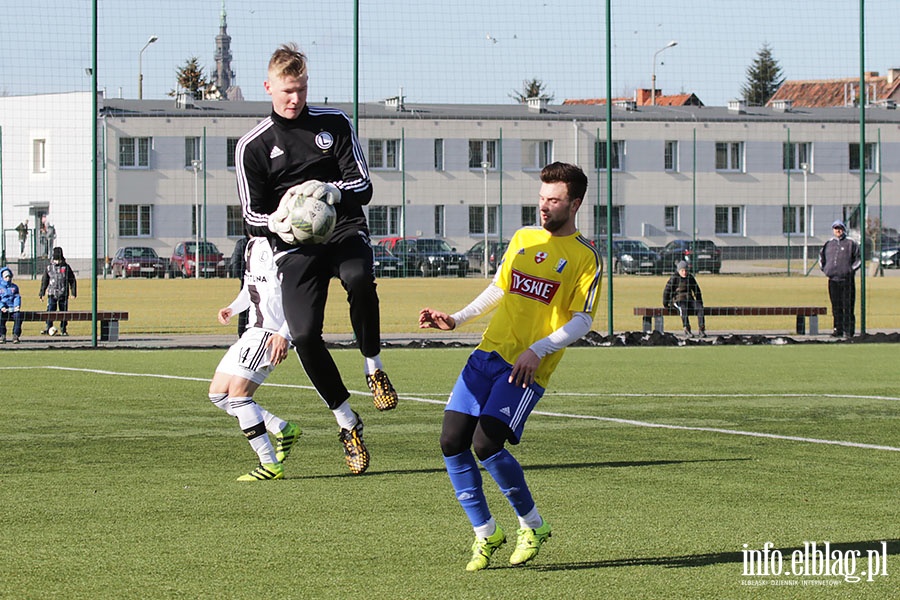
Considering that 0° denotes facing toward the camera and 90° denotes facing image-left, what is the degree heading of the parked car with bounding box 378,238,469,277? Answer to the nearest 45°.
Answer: approximately 315°

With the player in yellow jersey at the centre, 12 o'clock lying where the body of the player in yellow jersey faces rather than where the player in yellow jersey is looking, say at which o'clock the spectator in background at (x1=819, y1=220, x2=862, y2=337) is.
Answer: The spectator in background is roughly at 5 o'clock from the player in yellow jersey.

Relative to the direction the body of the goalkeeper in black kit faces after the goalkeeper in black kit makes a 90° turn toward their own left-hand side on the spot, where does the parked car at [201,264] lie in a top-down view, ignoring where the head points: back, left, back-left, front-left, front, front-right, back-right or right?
left

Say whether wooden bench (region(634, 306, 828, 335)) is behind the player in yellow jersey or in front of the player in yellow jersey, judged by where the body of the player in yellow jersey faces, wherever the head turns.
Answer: behind

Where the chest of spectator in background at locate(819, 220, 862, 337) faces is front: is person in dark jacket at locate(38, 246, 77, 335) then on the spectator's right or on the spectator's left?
on the spectator's right

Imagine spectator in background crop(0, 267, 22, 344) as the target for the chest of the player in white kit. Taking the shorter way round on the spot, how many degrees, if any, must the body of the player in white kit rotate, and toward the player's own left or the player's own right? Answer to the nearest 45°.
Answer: approximately 135° to the player's own right

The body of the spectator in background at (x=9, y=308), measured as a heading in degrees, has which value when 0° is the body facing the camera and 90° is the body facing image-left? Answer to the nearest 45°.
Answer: approximately 0°

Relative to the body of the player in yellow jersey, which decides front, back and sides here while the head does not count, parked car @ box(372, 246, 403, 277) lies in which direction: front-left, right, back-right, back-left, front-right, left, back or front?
back-right

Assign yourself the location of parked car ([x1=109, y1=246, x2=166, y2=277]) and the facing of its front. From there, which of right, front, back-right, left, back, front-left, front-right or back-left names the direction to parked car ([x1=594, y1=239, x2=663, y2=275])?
front-left
